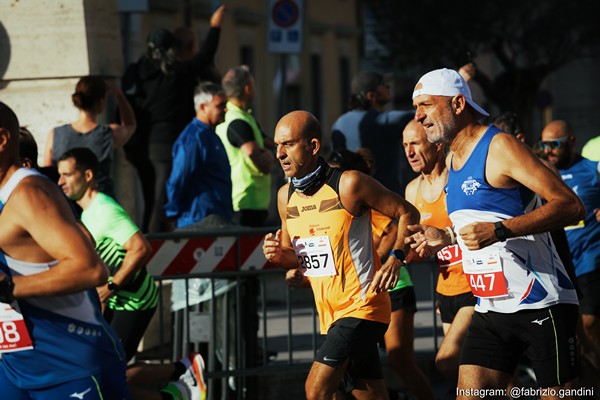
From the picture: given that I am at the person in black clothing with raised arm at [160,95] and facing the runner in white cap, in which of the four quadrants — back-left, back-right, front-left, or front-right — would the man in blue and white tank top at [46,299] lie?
front-right

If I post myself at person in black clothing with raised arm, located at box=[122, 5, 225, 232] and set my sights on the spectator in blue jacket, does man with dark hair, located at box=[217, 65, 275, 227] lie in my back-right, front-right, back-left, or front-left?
front-left

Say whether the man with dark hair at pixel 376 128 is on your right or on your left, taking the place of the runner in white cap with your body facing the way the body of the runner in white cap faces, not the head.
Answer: on your right

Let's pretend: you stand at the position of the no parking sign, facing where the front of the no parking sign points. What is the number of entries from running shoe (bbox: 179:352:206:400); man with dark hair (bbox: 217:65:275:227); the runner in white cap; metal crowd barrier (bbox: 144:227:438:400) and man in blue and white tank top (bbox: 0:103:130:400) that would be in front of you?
5

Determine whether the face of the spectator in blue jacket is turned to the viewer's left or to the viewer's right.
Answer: to the viewer's right

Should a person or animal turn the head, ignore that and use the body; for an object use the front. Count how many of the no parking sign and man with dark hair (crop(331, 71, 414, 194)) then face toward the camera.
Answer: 1

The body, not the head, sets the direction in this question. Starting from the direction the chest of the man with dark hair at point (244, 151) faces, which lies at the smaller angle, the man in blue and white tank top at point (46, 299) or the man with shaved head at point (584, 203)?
the man with shaved head

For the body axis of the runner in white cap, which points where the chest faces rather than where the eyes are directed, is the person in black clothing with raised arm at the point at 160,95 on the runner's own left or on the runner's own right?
on the runner's own right

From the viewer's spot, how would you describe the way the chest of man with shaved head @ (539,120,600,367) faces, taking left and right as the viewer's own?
facing the viewer and to the left of the viewer

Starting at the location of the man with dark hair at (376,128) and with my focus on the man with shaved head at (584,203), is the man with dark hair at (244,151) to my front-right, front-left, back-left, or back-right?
back-right

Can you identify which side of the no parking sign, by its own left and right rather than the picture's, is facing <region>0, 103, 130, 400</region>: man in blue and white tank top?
front

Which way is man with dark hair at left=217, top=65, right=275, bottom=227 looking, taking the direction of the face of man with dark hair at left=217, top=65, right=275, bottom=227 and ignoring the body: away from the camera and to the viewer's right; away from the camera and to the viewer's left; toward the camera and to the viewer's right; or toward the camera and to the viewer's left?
away from the camera and to the viewer's right
